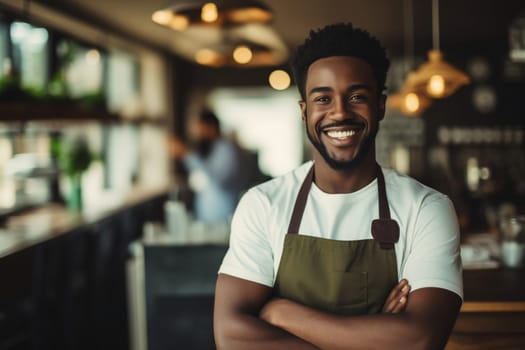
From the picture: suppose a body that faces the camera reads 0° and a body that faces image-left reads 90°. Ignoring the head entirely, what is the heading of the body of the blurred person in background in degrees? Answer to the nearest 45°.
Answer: approximately 45°

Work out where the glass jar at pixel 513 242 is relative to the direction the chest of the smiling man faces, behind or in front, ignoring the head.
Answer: behind

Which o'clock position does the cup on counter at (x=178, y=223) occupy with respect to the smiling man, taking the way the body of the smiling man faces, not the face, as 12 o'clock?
The cup on counter is roughly at 5 o'clock from the smiling man.

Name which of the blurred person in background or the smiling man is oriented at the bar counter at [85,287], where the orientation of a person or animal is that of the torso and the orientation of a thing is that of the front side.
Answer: the blurred person in background

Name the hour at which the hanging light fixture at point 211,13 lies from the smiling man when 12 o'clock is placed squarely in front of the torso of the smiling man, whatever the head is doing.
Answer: The hanging light fixture is roughly at 5 o'clock from the smiling man.

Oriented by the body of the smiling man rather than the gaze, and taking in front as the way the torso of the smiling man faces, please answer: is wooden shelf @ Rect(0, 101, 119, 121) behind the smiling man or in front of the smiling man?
behind

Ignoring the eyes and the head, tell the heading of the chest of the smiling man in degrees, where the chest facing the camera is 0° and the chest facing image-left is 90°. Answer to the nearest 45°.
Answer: approximately 0°

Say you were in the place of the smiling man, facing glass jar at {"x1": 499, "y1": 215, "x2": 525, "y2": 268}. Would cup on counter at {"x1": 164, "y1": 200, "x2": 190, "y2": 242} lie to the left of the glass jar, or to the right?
left

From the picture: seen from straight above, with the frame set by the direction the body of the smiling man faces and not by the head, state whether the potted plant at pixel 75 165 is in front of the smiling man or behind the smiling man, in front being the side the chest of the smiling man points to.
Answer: behind

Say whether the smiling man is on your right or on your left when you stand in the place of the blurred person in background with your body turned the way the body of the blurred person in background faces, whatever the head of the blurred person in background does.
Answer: on your left

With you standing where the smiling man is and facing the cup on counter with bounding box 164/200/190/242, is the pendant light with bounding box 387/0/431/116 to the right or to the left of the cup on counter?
right
